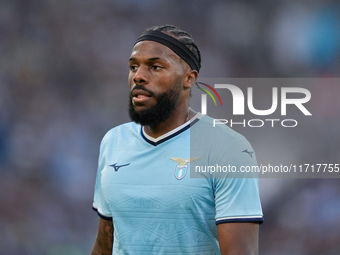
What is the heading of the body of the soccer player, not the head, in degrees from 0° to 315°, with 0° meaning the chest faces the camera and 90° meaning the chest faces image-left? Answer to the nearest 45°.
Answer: approximately 45°
